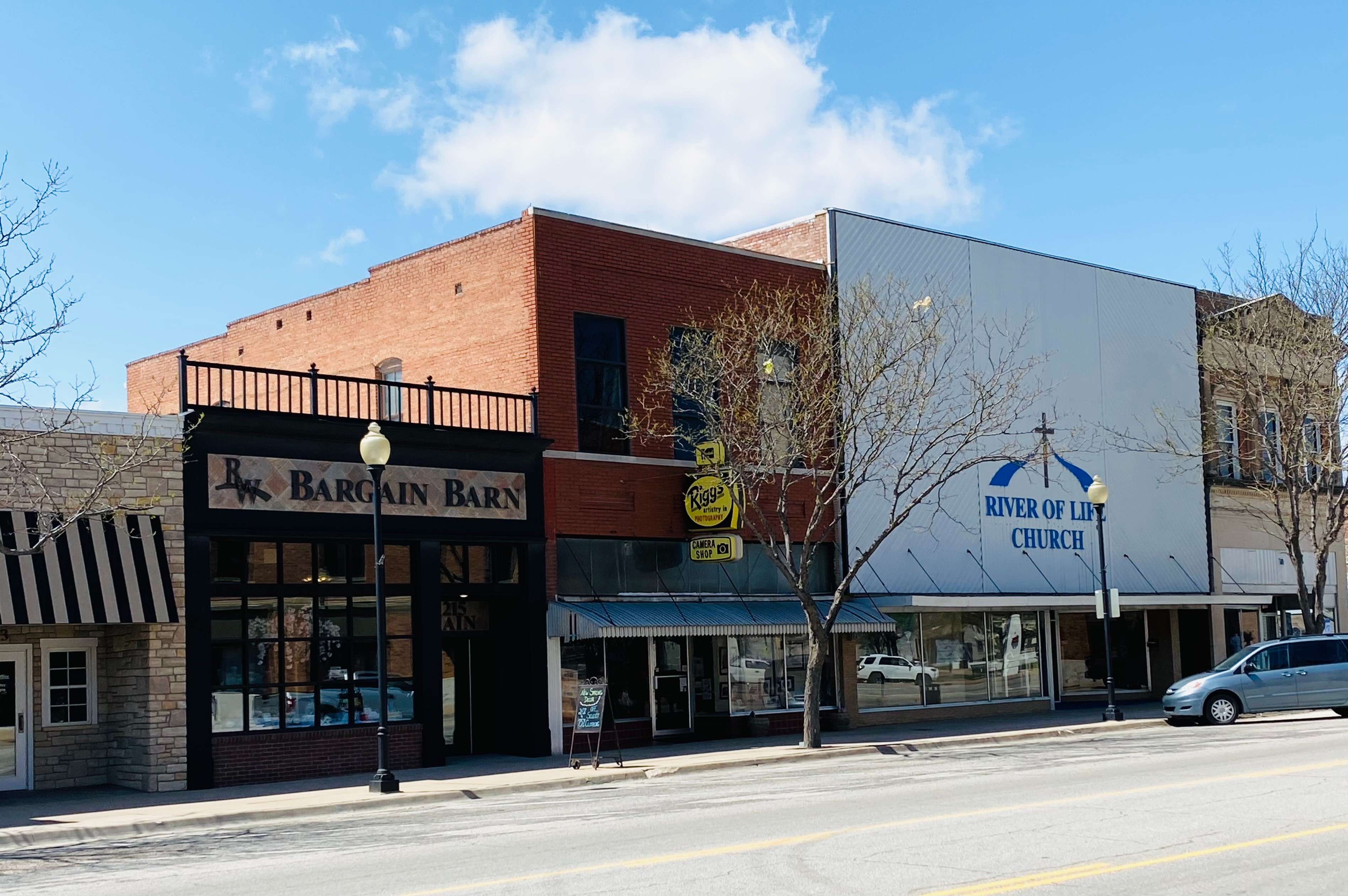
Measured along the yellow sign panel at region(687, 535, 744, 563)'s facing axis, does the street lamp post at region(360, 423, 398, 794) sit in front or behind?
in front

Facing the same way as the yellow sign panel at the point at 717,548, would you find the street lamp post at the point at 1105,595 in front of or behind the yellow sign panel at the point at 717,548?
behind

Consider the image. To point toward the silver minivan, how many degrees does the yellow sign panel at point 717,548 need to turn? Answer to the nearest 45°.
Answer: approximately 135° to its left

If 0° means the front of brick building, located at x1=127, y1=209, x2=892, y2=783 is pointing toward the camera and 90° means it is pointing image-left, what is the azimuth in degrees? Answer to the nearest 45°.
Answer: approximately 315°

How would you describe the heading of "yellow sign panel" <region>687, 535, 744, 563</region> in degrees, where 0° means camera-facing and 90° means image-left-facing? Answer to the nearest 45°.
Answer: approximately 45°

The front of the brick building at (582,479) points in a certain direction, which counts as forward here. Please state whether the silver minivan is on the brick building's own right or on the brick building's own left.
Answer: on the brick building's own left

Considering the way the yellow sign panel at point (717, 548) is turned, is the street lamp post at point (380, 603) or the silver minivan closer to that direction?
the street lamp post

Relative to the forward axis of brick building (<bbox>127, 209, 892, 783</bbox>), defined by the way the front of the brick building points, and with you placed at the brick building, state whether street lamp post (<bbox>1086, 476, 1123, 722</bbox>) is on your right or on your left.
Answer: on your left

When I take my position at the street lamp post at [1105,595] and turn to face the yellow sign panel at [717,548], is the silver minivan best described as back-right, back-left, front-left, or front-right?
back-left

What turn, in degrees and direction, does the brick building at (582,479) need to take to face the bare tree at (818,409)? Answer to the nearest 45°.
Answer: approximately 45° to its left
